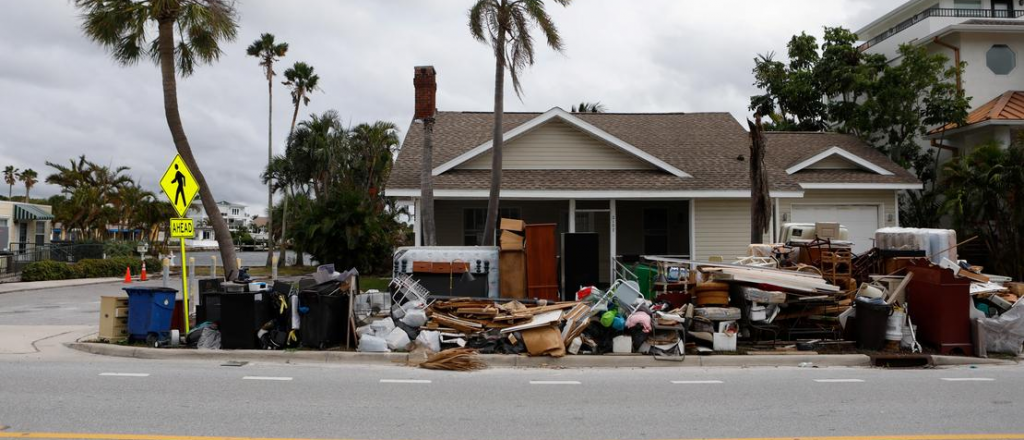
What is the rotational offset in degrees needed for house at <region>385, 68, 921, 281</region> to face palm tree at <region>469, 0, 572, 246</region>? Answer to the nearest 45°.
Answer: approximately 45° to its right

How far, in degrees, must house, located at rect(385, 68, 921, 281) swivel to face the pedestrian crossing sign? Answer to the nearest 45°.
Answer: approximately 45° to its right

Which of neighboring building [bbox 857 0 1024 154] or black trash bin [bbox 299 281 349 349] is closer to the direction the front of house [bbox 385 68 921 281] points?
the black trash bin

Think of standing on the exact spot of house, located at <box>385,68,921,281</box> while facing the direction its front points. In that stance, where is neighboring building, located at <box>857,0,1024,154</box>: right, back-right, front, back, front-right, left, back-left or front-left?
back-left

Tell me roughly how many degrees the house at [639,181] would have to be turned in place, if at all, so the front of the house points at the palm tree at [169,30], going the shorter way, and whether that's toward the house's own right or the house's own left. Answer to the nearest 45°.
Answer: approximately 45° to the house's own right

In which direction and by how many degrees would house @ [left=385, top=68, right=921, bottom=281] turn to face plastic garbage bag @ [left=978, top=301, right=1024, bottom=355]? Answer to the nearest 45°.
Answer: approximately 45° to its left

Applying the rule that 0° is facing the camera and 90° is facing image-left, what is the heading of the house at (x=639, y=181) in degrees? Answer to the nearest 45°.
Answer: approximately 0°

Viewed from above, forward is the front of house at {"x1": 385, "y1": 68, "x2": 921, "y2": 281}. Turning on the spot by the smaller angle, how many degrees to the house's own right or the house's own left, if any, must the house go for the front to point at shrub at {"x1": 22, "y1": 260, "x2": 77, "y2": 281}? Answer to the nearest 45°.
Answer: approximately 90° to the house's own right

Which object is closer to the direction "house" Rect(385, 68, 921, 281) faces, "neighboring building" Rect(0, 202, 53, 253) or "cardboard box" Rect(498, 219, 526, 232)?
the cardboard box

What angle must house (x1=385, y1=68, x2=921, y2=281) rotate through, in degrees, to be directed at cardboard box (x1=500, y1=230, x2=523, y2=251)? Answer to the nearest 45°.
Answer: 0° — it already faces it
